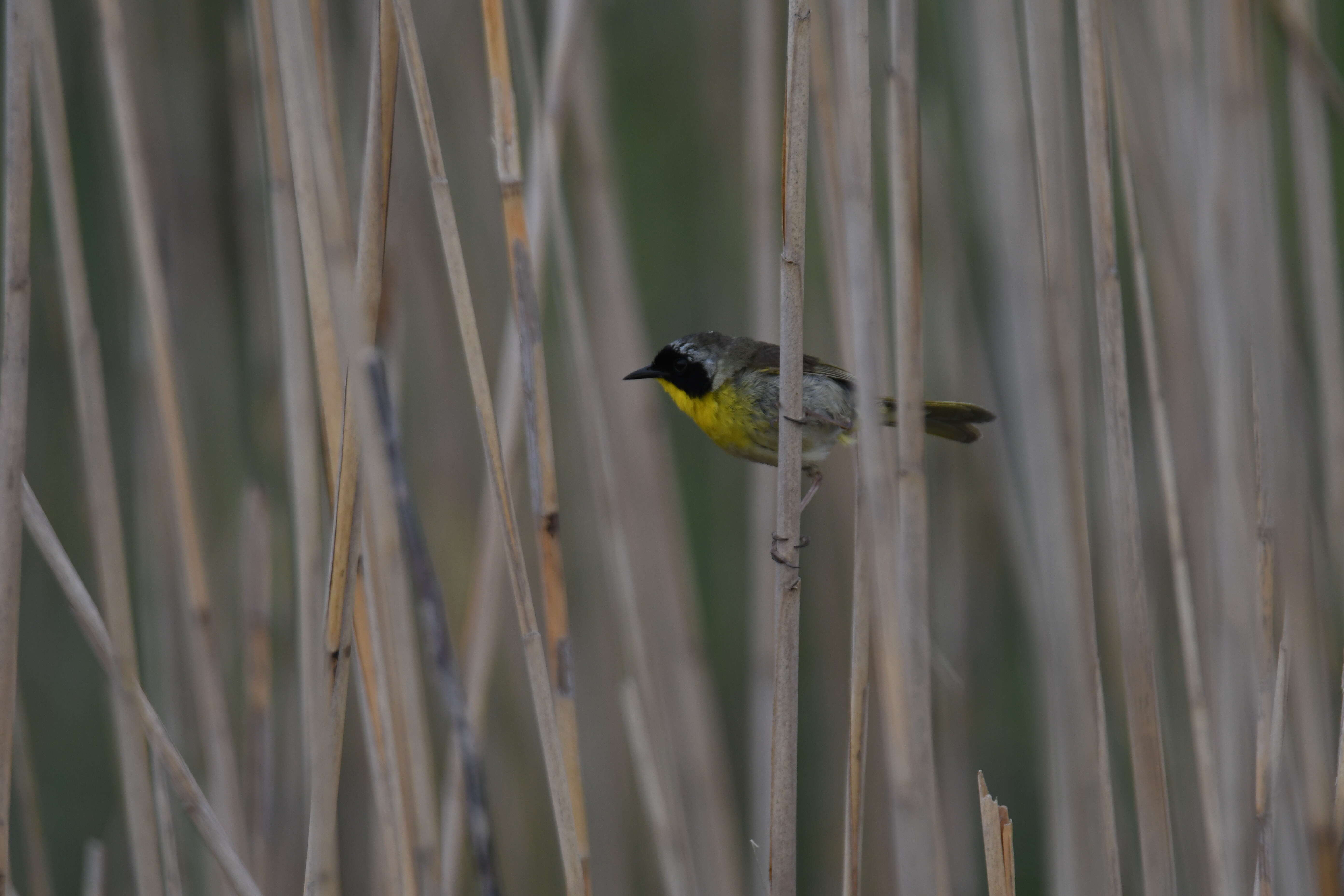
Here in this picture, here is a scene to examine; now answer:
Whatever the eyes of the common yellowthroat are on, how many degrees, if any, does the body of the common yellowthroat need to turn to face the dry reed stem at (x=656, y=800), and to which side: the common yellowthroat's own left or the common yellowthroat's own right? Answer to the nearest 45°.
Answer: approximately 90° to the common yellowthroat's own right

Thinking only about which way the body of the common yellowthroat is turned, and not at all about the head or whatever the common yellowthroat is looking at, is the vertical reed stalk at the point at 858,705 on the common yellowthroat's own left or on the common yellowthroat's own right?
on the common yellowthroat's own left

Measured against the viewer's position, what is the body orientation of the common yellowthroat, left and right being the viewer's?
facing to the left of the viewer

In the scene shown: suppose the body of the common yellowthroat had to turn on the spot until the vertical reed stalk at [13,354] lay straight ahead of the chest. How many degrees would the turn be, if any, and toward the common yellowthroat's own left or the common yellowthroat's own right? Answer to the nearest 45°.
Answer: approximately 45° to the common yellowthroat's own left

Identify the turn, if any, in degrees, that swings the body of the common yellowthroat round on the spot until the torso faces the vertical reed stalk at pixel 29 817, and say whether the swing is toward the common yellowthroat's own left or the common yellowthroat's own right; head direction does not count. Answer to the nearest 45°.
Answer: approximately 45° to the common yellowthroat's own left
